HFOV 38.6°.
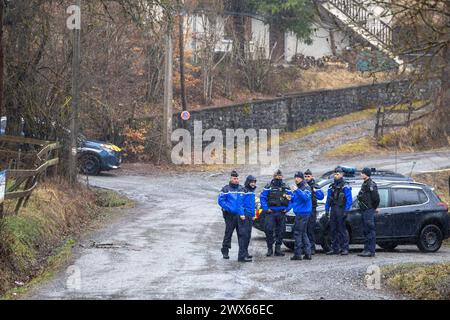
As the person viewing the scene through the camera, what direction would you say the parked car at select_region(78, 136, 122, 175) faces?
facing the viewer and to the right of the viewer

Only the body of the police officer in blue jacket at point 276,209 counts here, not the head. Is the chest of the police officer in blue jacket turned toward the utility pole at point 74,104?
no

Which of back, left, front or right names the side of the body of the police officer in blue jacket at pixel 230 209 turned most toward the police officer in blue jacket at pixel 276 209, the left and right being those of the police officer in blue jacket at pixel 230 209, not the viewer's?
left

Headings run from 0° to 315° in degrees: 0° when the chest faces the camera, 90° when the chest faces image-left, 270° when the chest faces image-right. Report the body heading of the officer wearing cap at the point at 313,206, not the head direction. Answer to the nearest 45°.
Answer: approximately 45°

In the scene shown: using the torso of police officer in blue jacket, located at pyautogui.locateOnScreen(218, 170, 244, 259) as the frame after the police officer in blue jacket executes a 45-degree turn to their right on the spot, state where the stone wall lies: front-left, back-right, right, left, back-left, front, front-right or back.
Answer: back

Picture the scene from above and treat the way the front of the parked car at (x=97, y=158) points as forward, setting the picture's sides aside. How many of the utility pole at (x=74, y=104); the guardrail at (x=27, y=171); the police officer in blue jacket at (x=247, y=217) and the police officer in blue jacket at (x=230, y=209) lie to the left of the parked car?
0

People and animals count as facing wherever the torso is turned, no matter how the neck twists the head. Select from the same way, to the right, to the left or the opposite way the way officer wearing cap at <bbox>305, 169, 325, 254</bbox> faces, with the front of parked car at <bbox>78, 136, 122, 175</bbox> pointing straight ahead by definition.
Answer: to the right

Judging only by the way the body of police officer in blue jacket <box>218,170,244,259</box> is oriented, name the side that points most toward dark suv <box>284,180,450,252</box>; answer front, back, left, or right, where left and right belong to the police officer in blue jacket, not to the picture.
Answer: left

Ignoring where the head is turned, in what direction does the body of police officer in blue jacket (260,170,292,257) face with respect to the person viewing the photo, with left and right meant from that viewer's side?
facing the viewer

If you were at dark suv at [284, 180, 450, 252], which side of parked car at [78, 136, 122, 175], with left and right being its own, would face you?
front

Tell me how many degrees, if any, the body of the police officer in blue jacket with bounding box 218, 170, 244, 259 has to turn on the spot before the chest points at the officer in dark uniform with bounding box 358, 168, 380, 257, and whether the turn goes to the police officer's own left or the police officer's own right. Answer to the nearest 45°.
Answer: approximately 45° to the police officer's own left
